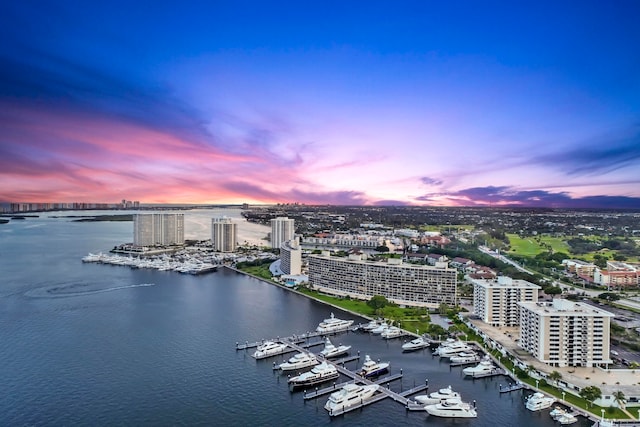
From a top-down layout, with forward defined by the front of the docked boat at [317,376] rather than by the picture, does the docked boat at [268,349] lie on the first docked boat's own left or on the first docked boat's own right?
on the first docked boat's own right

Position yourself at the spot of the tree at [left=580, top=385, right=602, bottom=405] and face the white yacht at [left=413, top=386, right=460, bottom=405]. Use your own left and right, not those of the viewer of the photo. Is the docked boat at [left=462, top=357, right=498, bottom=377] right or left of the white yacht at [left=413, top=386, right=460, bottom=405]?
right

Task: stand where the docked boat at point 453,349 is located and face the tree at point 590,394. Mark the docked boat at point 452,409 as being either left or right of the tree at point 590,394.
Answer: right

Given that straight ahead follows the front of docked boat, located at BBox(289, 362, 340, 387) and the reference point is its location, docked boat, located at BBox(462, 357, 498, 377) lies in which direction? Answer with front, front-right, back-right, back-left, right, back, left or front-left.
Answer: back-left

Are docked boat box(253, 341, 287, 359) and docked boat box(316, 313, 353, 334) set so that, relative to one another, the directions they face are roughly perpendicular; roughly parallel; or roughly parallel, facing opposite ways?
roughly parallel

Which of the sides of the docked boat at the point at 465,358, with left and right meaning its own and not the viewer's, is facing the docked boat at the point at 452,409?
left
